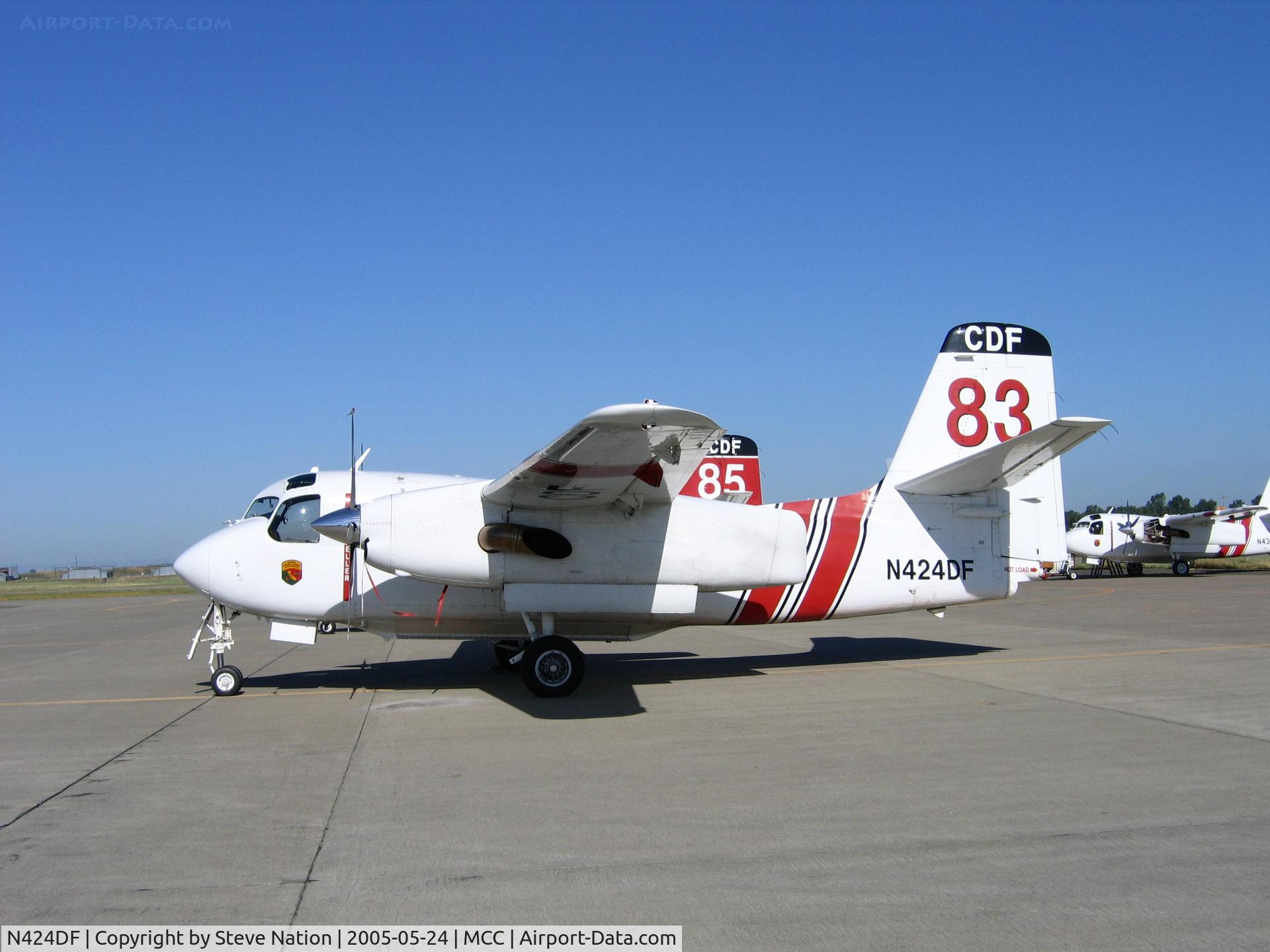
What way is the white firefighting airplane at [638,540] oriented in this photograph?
to the viewer's left

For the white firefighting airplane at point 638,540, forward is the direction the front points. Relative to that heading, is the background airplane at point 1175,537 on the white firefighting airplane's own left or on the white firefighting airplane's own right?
on the white firefighting airplane's own right
